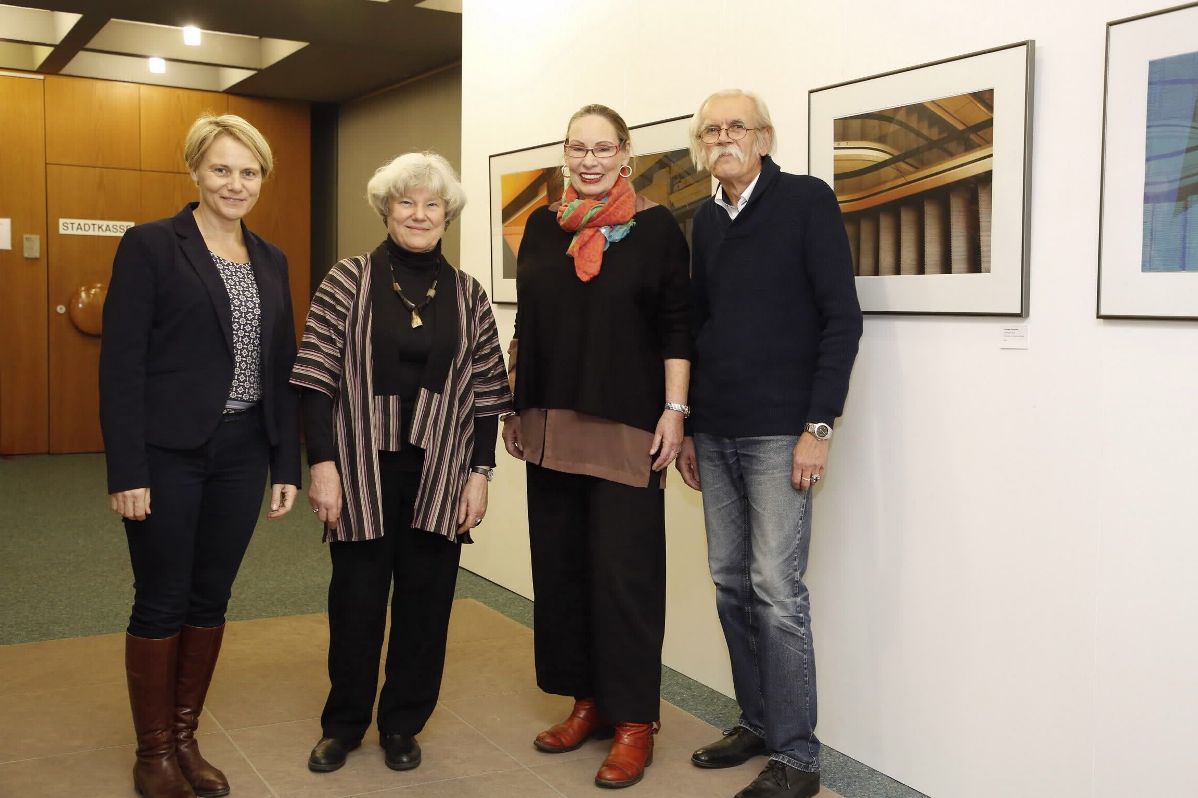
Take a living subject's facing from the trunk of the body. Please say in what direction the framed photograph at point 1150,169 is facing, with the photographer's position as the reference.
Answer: facing the viewer and to the left of the viewer

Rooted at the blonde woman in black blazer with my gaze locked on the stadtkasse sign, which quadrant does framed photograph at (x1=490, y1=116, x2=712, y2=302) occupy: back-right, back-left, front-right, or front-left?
front-right

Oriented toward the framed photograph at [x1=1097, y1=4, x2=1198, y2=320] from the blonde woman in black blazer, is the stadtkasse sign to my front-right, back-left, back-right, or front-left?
back-left

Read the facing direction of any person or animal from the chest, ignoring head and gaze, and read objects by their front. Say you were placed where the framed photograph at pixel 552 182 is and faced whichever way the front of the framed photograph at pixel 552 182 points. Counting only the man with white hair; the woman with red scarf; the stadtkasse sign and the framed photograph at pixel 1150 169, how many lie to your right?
1

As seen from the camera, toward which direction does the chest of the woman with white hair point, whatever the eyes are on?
toward the camera

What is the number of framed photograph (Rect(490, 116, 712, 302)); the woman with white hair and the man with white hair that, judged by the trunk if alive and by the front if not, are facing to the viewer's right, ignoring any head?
0

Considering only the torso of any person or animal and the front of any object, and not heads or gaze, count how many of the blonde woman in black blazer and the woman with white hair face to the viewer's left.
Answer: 0

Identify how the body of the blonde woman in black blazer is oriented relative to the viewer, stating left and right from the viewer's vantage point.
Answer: facing the viewer and to the right of the viewer

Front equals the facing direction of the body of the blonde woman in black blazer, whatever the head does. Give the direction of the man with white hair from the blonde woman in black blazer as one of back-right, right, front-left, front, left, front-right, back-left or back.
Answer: front-left

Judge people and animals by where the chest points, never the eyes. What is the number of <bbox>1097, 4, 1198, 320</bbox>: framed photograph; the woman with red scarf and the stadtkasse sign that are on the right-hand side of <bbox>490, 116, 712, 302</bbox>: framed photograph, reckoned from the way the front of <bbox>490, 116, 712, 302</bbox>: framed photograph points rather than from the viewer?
1

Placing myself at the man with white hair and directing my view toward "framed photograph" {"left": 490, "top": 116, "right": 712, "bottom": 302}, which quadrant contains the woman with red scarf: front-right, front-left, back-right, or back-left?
front-left

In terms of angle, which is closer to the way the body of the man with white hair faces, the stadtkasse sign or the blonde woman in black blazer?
the blonde woman in black blazer

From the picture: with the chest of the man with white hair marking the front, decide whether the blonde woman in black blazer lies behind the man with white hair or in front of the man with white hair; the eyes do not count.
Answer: in front

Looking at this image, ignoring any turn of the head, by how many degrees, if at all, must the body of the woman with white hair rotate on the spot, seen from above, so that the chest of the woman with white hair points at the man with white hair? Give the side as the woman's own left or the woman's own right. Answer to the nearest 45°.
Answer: approximately 90° to the woman's own left

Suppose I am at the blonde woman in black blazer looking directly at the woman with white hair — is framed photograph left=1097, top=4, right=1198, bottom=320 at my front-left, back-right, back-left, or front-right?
front-right
